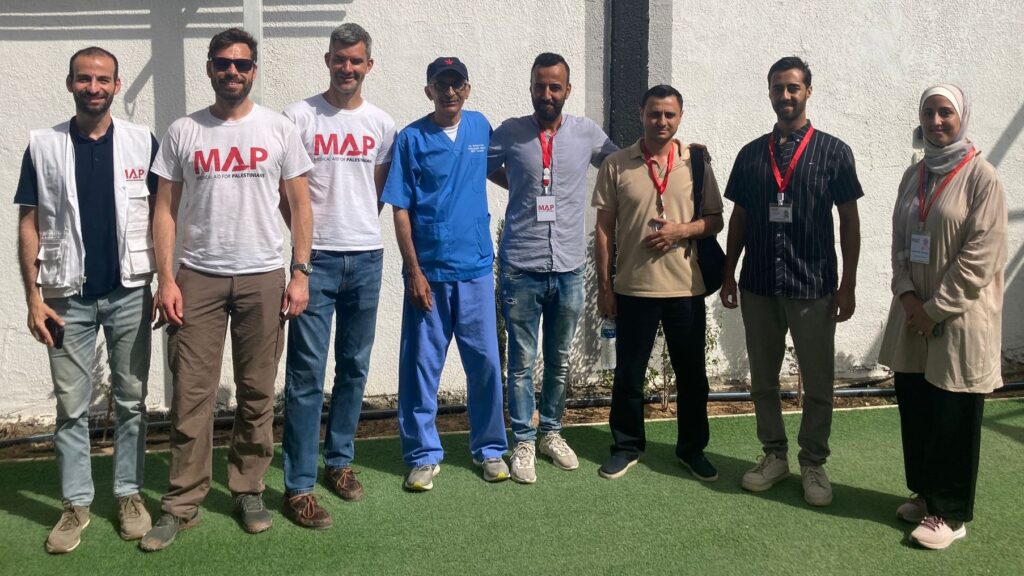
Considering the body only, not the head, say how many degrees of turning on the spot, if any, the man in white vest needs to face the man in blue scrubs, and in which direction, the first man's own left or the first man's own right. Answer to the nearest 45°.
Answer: approximately 90° to the first man's own left

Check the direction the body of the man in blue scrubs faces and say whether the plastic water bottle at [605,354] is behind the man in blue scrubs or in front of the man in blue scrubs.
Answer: behind

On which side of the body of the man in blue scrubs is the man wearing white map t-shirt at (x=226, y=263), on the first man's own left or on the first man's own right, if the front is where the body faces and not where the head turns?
on the first man's own right

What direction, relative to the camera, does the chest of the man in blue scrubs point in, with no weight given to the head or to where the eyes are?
toward the camera

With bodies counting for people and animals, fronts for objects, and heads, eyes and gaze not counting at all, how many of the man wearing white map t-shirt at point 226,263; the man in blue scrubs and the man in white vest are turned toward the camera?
3

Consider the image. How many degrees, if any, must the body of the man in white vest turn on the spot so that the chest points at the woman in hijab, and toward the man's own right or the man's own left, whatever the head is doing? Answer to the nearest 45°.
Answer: approximately 45° to the man's own left

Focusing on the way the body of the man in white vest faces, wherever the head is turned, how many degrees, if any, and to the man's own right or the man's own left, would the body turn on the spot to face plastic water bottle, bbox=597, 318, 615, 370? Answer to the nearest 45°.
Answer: approximately 90° to the man's own left

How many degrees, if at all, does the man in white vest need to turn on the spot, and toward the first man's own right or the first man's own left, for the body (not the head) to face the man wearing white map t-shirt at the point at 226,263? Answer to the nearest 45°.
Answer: approximately 45° to the first man's own left

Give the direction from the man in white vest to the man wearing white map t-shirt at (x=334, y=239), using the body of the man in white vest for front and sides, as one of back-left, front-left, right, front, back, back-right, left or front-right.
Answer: left

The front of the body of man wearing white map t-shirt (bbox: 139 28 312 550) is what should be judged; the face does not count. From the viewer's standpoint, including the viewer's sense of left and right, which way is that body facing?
facing the viewer

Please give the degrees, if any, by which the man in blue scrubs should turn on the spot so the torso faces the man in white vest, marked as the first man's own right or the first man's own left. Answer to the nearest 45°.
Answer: approximately 90° to the first man's own right

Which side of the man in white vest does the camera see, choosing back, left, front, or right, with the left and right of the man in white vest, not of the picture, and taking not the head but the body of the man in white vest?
front

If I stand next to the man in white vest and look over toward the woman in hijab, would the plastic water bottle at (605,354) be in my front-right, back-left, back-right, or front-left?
front-left
